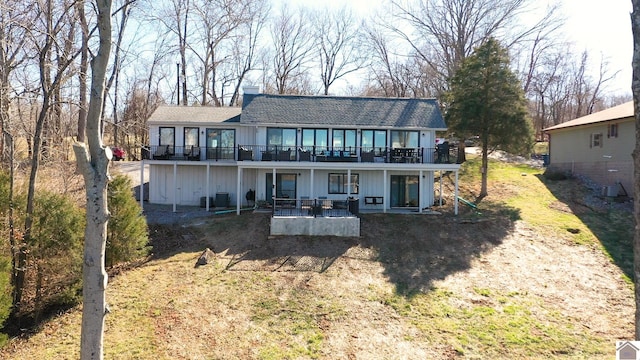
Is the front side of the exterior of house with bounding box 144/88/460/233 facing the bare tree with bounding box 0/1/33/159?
no

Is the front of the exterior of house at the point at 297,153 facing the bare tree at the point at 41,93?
no

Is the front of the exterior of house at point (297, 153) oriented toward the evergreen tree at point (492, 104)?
no

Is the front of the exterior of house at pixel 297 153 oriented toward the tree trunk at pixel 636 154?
no

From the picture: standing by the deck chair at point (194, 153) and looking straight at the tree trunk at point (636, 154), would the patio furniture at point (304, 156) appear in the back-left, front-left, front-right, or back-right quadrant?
front-left
